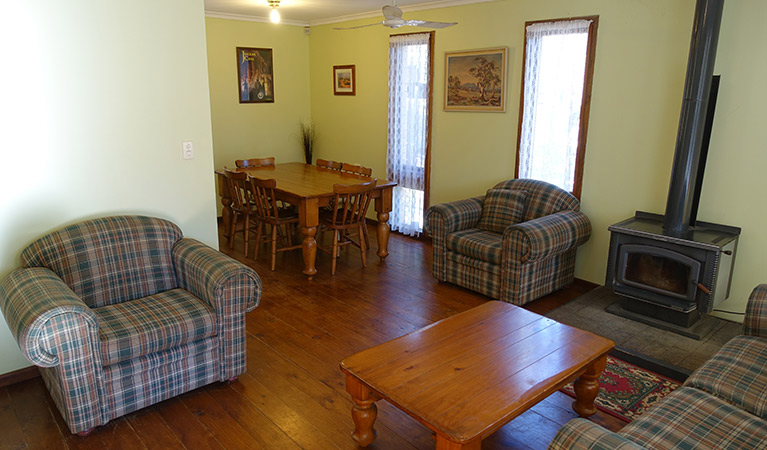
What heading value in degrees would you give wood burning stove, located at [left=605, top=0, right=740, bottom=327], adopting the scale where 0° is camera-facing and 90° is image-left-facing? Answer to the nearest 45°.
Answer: approximately 45°

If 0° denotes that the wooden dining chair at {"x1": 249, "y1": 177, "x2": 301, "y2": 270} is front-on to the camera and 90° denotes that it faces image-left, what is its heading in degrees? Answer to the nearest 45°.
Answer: approximately 225°

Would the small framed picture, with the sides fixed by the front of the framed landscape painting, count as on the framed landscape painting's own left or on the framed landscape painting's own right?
on the framed landscape painting's own right

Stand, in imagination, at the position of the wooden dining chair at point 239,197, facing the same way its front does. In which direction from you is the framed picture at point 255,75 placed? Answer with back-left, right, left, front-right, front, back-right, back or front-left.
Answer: front-left

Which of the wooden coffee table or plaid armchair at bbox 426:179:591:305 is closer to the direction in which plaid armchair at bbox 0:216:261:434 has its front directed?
the wooden coffee table

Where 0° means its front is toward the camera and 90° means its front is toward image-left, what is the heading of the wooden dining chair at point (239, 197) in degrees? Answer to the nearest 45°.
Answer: approximately 225°

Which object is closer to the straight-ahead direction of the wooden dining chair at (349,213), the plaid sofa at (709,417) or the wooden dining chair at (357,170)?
the wooden dining chair

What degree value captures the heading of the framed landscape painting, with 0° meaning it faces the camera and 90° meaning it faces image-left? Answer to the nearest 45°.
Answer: approximately 45°

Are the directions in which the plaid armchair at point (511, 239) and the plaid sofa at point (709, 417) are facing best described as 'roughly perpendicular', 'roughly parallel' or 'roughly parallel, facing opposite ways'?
roughly perpendicular

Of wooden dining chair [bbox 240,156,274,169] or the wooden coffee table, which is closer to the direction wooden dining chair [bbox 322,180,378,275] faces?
the wooden dining chair
